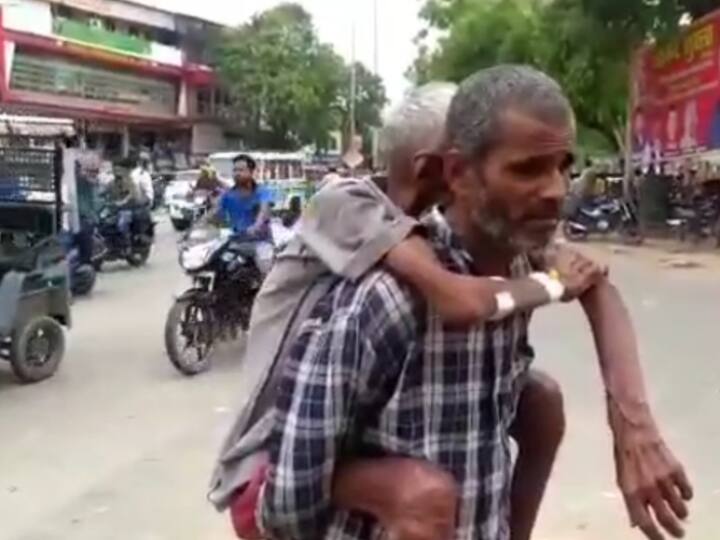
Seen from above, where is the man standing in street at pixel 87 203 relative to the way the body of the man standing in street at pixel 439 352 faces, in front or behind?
behind

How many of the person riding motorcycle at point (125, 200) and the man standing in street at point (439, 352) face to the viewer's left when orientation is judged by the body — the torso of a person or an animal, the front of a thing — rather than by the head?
0

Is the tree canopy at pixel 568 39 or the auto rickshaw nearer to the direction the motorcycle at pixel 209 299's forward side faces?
the auto rickshaw

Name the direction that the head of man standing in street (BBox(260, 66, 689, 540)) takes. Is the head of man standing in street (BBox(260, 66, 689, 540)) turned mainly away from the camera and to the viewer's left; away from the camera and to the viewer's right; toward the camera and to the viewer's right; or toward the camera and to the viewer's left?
toward the camera and to the viewer's right

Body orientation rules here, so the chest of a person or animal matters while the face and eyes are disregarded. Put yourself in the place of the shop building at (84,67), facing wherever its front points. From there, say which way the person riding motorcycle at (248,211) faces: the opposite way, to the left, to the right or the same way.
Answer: to the right

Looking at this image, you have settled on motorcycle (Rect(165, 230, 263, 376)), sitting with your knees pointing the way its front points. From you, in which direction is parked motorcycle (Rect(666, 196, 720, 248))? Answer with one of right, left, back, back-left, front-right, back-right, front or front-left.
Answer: back

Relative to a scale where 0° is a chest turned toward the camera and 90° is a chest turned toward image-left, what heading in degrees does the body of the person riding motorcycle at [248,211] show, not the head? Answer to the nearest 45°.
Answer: approximately 45°

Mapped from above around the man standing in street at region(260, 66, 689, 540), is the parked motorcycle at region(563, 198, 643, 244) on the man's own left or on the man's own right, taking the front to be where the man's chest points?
on the man's own left

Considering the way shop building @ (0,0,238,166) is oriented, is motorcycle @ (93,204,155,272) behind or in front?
in front

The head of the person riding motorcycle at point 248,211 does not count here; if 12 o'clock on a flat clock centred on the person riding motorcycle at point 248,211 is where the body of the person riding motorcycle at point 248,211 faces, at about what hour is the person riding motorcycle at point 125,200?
the person riding motorcycle at point 125,200 is roughly at 4 o'clock from the person riding motorcycle at point 248,211.

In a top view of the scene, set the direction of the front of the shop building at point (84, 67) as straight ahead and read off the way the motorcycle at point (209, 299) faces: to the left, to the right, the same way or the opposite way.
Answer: to the right
